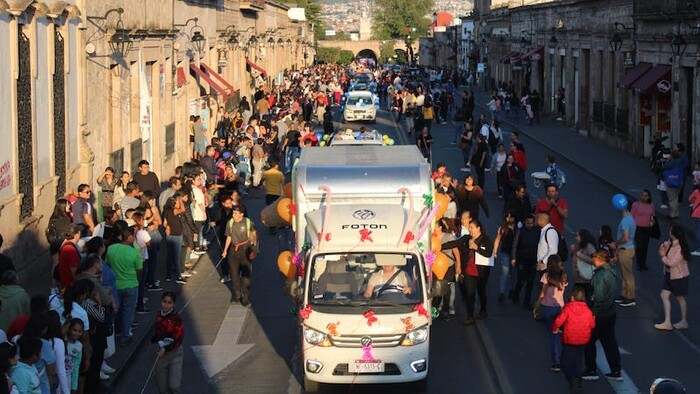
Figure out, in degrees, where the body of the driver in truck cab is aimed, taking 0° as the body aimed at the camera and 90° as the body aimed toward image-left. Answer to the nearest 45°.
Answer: approximately 0°

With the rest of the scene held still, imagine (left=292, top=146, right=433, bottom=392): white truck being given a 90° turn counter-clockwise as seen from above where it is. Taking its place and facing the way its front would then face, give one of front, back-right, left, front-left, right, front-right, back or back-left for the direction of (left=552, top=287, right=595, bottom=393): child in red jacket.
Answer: front

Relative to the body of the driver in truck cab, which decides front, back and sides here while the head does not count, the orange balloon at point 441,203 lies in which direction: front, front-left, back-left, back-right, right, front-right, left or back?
back

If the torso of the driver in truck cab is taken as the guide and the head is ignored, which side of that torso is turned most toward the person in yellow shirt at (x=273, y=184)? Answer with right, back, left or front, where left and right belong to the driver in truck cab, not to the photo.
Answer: back

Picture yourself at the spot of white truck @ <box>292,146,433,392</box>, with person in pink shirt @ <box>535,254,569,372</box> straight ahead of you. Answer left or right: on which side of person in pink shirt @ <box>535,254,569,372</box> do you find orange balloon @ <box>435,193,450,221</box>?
left

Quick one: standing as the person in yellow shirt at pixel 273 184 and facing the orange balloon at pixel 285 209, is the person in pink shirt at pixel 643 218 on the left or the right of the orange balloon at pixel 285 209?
left

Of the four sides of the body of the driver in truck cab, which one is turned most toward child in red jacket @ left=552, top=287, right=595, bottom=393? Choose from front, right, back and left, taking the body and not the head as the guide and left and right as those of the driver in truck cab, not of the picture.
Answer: left

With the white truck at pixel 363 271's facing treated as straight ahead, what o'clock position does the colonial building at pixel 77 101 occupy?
The colonial building is roughly at 5 o'clock from the white truck.

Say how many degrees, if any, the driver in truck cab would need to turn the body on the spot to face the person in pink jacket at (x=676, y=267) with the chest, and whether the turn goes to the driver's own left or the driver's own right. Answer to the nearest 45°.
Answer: approximately 135° to the driver's own left

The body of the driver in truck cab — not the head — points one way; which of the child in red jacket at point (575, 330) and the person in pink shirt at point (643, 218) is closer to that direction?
the child in red jacket
